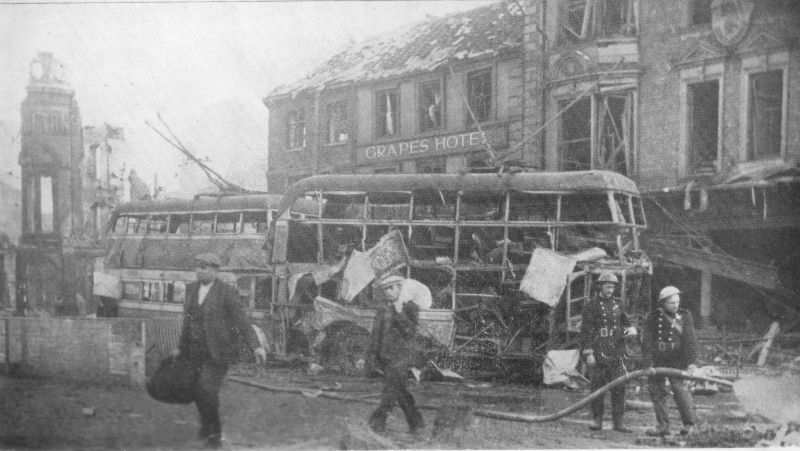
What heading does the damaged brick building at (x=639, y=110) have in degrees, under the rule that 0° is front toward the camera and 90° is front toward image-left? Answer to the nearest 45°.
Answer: approximately 45°

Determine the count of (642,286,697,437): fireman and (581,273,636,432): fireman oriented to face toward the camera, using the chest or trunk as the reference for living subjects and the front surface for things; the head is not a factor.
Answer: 2

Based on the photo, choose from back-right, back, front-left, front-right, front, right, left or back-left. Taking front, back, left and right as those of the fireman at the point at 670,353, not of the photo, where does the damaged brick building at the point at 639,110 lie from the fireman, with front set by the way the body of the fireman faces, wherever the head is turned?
back

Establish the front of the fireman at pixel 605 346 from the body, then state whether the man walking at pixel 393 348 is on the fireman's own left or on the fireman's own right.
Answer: on the fireman's own right

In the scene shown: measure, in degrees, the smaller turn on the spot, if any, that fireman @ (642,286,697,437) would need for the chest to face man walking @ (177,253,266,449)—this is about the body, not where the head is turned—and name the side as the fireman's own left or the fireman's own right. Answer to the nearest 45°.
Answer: approximately 45° to the fireman's own right

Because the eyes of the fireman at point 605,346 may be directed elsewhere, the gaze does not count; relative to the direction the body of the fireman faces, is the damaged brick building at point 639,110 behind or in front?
behind
